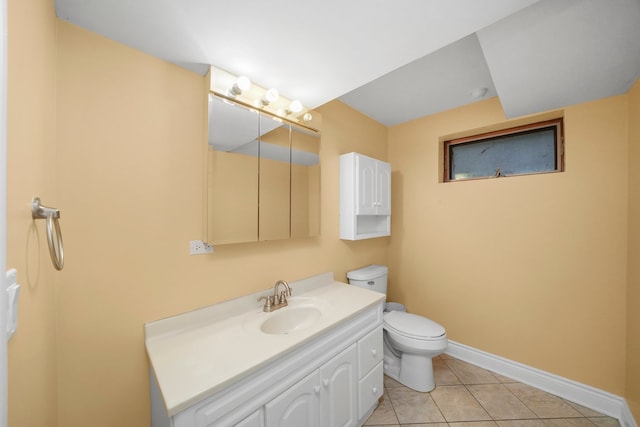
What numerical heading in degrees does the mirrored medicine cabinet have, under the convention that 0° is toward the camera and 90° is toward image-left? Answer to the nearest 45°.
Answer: approximately 315°

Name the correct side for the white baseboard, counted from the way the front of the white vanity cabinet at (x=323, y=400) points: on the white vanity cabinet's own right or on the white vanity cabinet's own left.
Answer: on the white vanity cabinet's own left

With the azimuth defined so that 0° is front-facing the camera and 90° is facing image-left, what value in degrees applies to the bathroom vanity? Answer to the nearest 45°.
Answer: approximately 315°

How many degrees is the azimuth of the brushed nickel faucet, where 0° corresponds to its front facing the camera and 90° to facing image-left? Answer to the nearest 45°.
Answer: approximately 315°

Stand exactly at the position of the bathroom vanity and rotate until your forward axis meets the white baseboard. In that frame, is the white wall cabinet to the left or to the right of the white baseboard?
left
